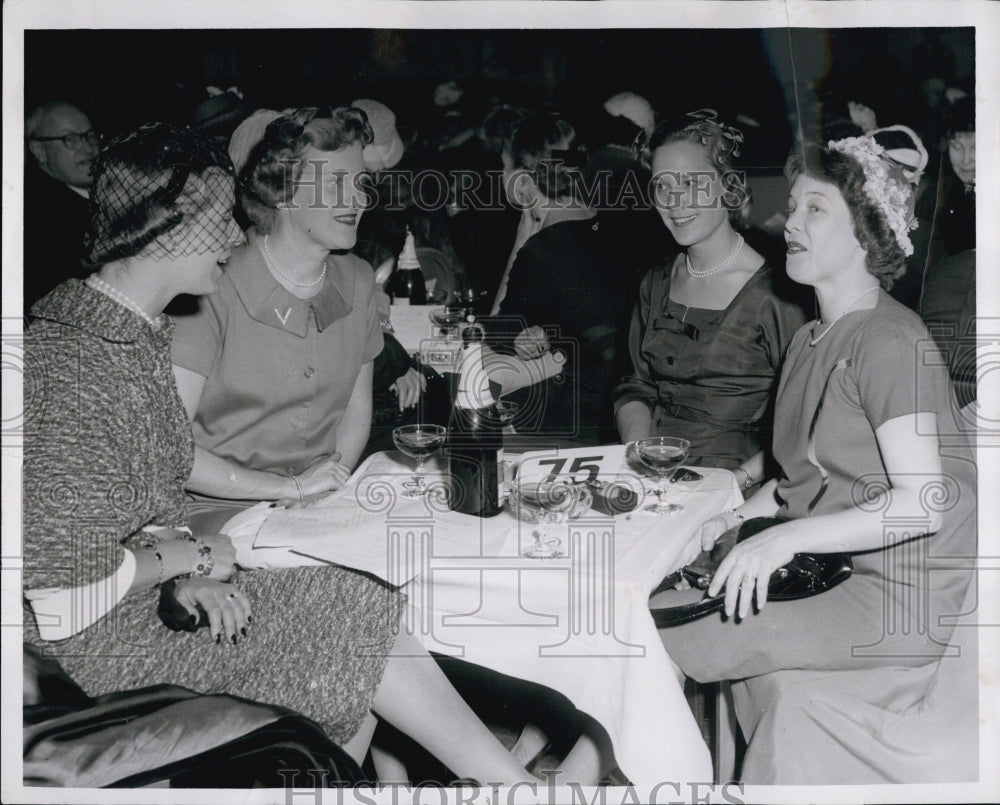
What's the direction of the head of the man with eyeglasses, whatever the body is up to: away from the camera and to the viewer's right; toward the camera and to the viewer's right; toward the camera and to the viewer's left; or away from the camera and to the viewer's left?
toward the camera and to the viewer's right

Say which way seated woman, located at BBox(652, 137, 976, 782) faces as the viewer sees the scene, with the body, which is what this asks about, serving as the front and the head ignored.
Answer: to the viewer's left

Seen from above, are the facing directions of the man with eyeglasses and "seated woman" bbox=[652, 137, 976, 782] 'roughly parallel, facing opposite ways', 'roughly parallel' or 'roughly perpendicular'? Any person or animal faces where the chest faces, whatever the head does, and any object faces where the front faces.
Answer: roughly parallel, facing opposite ways

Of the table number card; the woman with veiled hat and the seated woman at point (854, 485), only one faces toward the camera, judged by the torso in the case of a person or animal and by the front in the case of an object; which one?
the table number card

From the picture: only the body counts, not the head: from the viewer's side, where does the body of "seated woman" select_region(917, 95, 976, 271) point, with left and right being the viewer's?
facing the viewer

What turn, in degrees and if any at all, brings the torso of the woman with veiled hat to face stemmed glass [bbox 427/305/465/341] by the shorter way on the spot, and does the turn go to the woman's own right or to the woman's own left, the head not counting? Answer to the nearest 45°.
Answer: approximately 45° to the woman's own left

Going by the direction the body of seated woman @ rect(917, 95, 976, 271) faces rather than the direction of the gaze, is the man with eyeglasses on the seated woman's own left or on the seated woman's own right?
on the seated woman's own right

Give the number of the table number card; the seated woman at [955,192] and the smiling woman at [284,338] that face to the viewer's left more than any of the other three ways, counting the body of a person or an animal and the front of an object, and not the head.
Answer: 0

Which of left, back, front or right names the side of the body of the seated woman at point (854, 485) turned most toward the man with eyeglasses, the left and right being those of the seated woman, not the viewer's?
front

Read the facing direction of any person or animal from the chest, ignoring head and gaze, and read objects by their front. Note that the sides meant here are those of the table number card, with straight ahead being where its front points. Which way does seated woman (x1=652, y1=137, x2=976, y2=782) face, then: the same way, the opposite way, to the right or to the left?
to the right

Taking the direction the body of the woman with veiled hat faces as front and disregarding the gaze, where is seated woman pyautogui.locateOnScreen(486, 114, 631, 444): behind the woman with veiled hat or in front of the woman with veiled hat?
in front

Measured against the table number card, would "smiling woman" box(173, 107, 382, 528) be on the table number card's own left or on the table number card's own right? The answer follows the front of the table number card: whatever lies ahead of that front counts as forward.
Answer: on the table number card's own right

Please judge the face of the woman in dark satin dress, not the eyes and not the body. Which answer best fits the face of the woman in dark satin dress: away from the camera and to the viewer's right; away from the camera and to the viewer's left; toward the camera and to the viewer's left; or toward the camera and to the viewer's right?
toward the camera and to the viewer's left

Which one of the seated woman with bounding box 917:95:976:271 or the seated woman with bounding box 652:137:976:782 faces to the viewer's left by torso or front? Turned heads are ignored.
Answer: the seated woman with bounding box 652:137:976:782

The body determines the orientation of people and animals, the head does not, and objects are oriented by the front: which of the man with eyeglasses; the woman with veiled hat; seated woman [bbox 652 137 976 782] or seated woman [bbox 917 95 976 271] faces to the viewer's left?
seated woman [bbox 652 137 976 782]

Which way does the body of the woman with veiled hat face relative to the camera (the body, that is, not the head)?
to the viewer's right

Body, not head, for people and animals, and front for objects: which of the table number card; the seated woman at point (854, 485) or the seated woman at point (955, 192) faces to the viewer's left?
the seated woman at point (854, 485)
